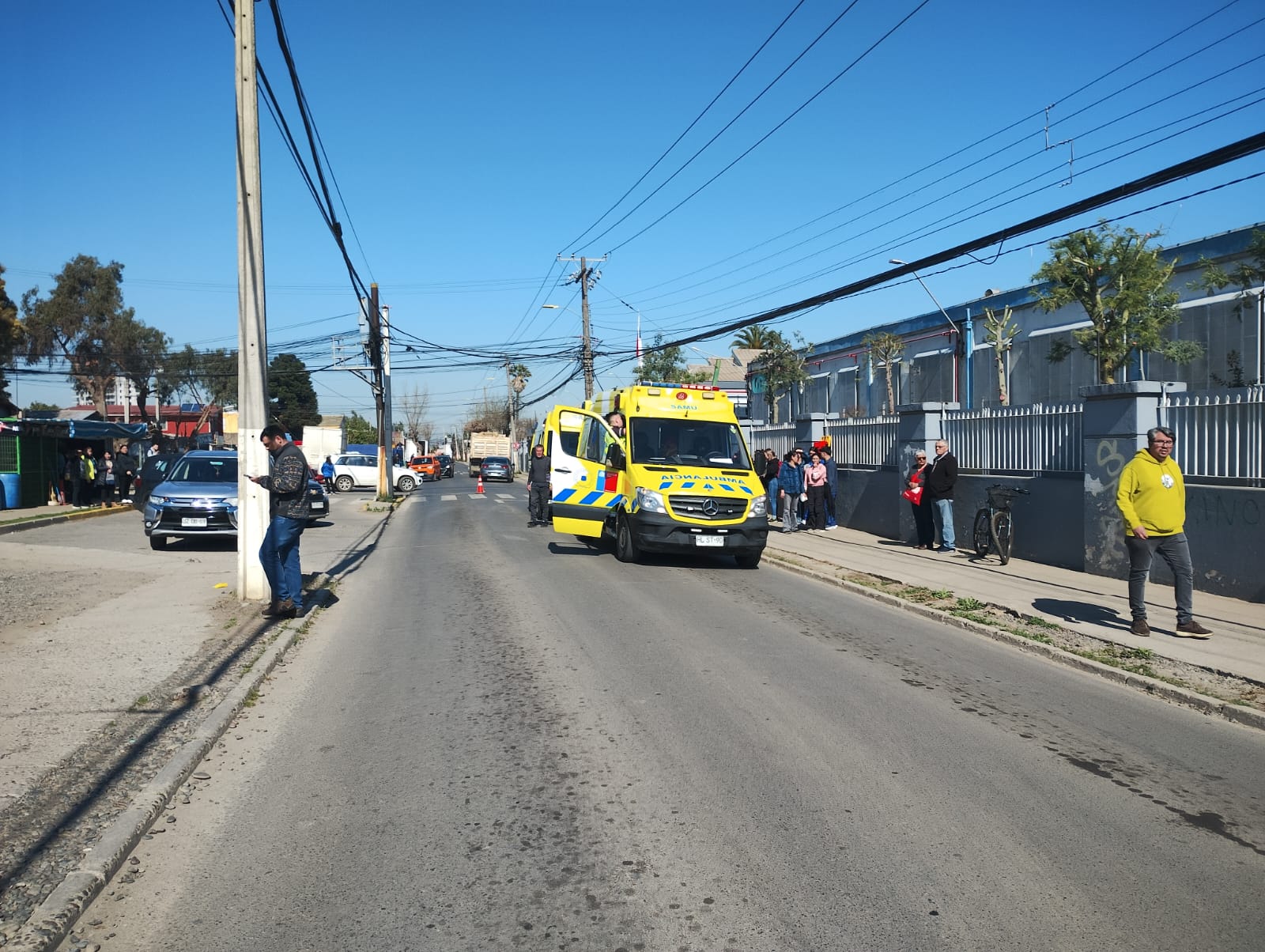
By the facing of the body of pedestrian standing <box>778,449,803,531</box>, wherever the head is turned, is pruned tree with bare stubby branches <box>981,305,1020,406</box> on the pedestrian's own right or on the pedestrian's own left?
on the pedestrian's own left

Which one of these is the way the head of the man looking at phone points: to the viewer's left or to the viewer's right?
to the viewer's left

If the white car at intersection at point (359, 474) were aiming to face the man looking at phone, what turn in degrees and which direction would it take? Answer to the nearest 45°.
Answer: approximately 90° to its right

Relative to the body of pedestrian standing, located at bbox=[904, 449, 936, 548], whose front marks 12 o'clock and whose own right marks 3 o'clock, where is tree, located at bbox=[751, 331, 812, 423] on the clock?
The tree is roughly at 4 o'clock from the pedestrian standing.

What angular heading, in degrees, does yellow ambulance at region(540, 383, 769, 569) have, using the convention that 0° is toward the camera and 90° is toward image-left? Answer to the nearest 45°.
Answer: approximately 315°

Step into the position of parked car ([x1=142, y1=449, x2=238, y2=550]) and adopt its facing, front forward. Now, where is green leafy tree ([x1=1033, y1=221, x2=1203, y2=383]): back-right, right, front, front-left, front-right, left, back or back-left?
left

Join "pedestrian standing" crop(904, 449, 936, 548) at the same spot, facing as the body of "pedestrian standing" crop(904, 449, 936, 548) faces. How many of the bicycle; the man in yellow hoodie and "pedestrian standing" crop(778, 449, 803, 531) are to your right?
1

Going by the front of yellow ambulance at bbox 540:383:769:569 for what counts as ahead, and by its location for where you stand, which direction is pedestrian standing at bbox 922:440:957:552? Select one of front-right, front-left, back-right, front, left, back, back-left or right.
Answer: front-left

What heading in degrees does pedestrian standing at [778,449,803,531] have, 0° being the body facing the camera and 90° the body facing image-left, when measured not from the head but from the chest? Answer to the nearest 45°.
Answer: approximately 315°
